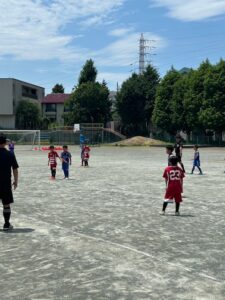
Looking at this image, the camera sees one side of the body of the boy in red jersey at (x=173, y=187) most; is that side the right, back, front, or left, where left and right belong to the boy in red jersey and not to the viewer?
back

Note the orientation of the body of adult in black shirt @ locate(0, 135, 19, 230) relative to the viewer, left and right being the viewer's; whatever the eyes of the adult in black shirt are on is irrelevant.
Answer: facing away from the viewer

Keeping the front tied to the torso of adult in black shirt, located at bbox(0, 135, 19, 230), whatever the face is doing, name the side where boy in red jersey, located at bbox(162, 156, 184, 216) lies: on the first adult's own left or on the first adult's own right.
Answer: on the first adult's own right

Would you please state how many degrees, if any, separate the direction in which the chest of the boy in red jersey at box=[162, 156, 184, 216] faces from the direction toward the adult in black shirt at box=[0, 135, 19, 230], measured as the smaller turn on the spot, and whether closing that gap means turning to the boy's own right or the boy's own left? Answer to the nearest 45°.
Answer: approximately 135° to the boy's own left
